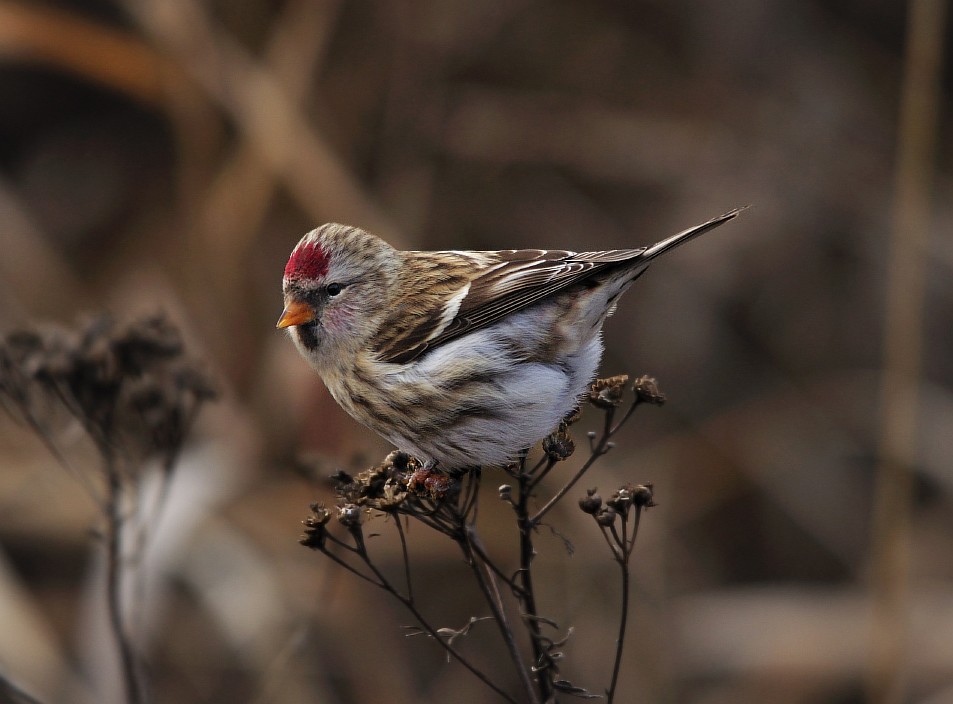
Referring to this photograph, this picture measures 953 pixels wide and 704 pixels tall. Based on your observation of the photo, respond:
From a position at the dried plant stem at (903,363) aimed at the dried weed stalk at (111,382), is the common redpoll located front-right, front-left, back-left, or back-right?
front-left

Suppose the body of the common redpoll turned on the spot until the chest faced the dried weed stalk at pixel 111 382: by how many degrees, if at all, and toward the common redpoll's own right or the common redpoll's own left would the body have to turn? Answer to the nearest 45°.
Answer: approximately 45° to the common redpoll's own right

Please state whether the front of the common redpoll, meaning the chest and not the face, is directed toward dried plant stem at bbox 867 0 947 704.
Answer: no

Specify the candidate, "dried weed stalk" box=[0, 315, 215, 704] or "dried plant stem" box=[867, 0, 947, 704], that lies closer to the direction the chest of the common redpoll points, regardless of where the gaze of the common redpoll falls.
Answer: the dried weed stalk

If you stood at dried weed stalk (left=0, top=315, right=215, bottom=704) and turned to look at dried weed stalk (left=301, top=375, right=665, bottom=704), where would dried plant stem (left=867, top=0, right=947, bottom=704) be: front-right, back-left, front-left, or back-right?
front-left

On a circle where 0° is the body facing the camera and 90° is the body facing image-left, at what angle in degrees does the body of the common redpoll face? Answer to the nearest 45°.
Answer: approximately 90°
